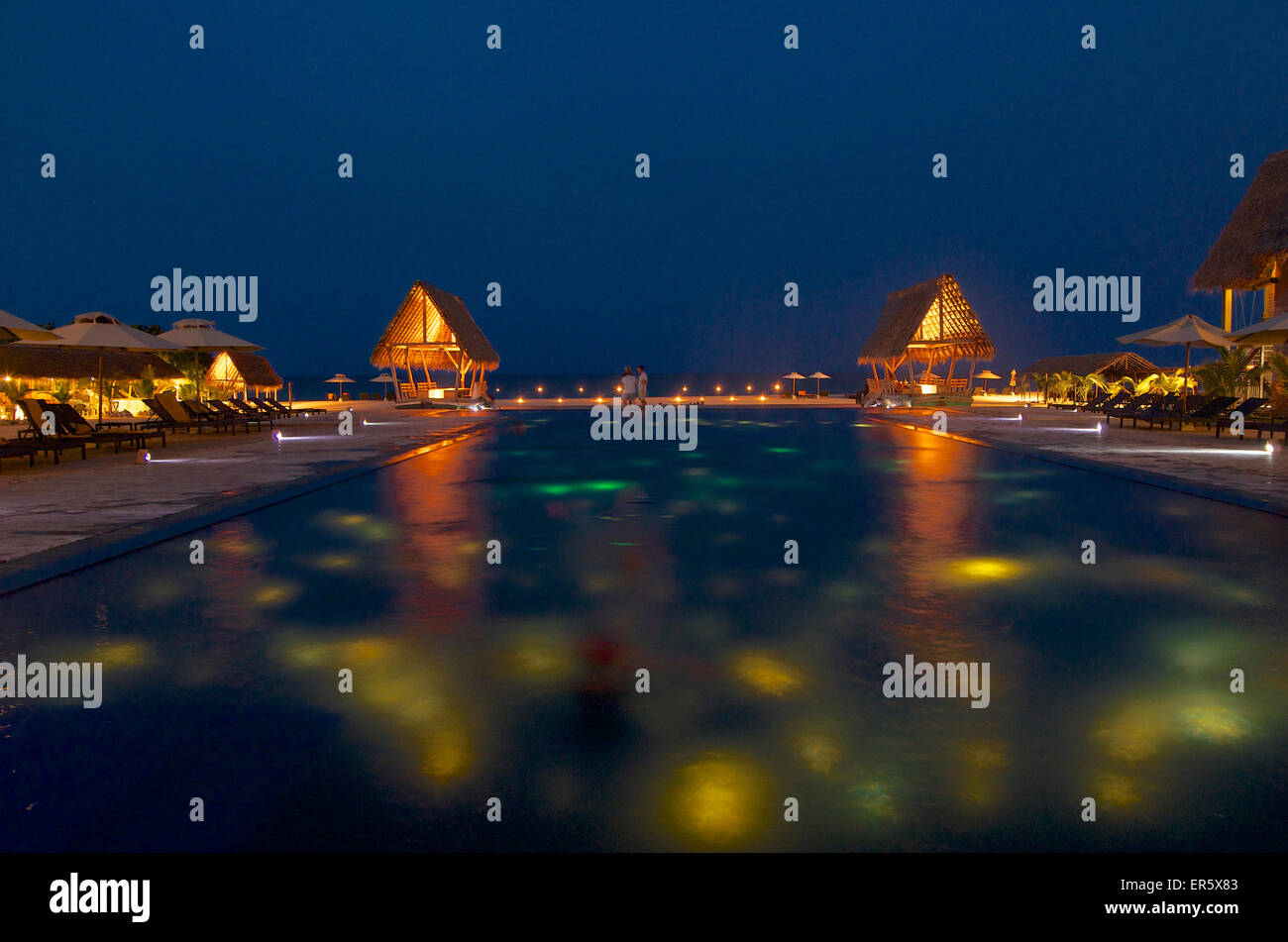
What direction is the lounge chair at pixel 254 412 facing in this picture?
to the viewer's right

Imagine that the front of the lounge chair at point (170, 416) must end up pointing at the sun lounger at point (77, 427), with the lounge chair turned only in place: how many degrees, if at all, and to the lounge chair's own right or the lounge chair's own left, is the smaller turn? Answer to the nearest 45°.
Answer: approximately 90° to the lounge chair's own right

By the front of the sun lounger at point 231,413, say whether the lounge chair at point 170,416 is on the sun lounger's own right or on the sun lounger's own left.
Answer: on the sun lounger's own right

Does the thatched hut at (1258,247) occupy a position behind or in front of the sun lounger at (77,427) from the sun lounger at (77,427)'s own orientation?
in front

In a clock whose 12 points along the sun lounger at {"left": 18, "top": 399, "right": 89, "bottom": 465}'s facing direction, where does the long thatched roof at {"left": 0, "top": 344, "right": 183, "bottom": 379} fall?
The long thatched roof is roughly at 9 o'clock from the sun lounger.

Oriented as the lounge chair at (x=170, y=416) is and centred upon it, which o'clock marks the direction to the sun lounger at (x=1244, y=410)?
The sun lounger is roughly at 1 o'clock from the lounge chair.

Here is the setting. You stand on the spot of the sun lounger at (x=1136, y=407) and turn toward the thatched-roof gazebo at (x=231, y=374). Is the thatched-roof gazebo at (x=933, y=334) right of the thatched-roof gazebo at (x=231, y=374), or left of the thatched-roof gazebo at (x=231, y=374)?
right

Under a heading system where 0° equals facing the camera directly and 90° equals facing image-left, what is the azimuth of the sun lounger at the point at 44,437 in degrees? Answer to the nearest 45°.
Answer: approximately 270°

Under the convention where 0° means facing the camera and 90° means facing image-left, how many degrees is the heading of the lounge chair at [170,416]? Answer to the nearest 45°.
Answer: approximately 270°

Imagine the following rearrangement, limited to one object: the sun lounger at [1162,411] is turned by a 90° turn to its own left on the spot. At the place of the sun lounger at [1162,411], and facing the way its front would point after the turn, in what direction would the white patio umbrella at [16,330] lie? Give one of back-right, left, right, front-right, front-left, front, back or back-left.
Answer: front-right

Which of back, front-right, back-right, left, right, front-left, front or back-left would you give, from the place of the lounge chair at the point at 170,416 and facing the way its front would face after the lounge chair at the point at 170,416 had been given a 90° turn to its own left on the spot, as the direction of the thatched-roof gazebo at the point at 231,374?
front

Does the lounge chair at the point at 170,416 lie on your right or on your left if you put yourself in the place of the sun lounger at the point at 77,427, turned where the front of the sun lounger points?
on your left

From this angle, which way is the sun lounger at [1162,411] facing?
to the viewer's left

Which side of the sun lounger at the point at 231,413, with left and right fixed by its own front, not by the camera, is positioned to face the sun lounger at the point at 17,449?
right

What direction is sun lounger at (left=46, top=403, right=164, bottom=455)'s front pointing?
to the viewer's right
